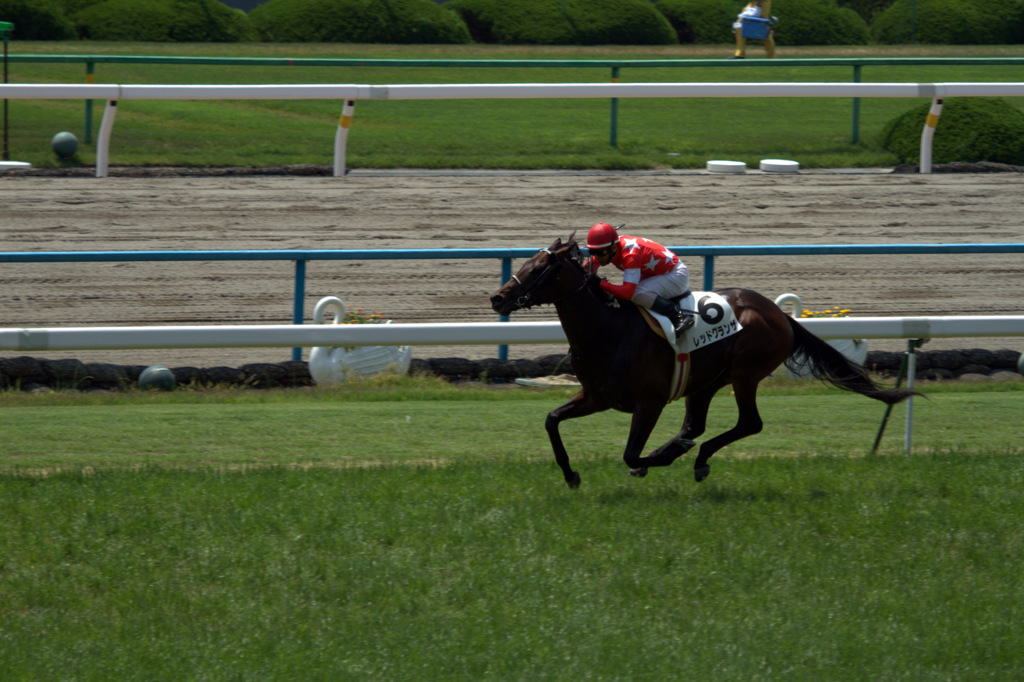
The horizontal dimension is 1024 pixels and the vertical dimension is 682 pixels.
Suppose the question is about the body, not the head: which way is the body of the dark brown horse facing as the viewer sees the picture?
to the viewer's left

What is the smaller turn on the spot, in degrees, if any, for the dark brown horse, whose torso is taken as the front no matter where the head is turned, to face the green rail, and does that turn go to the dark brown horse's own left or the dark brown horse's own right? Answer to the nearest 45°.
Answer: approximately 90° to the dark brown horse's own right

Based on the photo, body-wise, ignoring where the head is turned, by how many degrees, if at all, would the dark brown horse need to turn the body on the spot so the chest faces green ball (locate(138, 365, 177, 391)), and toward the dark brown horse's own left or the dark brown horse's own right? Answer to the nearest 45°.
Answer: approximately 45° to the dark brown horse's own right

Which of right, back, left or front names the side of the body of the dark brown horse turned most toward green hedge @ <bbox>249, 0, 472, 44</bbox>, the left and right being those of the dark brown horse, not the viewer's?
right

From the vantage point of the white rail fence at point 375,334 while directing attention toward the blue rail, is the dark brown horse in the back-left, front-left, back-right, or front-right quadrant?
back-right

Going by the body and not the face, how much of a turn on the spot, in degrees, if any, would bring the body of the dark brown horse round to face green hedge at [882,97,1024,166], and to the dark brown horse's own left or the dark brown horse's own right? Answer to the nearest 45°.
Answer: approximately 90° to the dark brown horse's own right

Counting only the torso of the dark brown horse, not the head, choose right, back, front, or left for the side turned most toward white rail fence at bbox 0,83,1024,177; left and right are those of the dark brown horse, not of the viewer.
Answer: right

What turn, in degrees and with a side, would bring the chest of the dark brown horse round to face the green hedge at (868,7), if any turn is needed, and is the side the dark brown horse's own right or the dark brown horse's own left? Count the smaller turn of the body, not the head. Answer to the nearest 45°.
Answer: approximately 90° to the dark brown horse's own right

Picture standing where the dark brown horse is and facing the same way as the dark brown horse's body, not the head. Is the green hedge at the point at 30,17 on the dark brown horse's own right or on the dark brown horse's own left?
on the dark brown horse's own right

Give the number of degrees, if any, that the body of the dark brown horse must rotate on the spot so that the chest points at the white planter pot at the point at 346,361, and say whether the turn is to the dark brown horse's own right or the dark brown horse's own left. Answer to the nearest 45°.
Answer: approximately 45° to the dark brown horse's own right

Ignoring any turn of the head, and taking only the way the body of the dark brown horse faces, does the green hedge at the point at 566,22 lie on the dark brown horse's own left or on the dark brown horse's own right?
on the dark brown horse's own right
